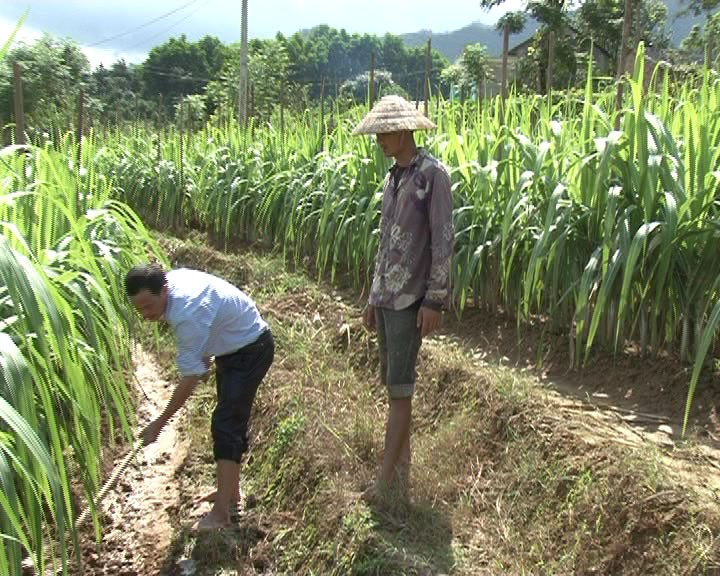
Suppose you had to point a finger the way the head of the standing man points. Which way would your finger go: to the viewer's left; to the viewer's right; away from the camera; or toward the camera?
to the viewer's left

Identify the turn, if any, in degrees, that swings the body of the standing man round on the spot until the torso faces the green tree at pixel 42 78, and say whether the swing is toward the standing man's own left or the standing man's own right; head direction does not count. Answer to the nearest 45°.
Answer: approximately 90° to the standing man's own right

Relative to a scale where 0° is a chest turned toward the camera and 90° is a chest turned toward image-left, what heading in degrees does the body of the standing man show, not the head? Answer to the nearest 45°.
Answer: approximately 45°
